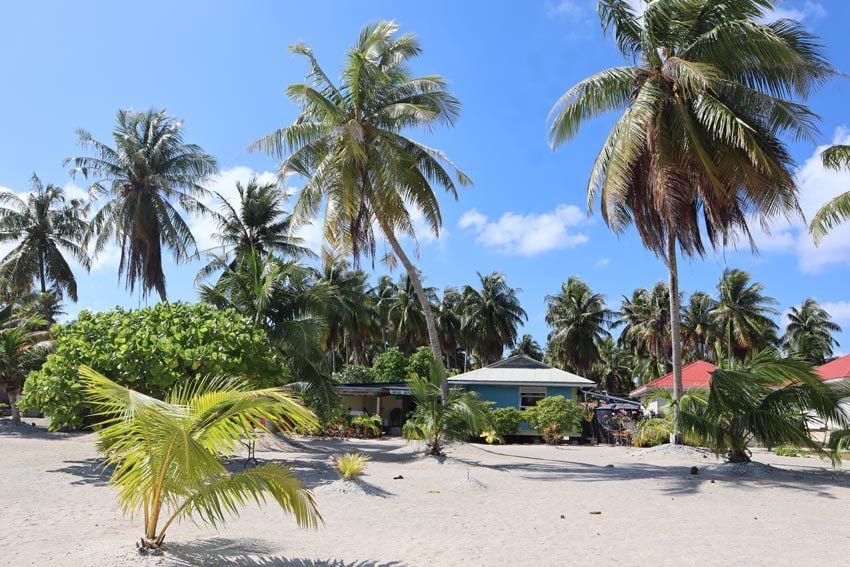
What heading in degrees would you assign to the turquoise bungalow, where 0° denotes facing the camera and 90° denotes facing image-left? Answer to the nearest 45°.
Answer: approximately 0°

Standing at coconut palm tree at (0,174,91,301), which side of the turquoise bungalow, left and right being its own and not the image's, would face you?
right

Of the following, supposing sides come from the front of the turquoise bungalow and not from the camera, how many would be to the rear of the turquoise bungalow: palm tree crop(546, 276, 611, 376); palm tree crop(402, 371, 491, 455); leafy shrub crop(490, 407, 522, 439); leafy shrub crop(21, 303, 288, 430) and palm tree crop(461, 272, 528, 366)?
2

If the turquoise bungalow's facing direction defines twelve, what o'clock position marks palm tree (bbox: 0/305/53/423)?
The palm tree is roughly at 2 o'clock from the turquoise bungalow.

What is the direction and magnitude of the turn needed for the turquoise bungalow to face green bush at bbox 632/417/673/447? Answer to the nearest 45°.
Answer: approximately 45° to its left

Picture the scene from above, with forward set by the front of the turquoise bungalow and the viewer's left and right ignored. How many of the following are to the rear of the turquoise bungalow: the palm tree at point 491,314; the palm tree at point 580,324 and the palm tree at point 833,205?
2

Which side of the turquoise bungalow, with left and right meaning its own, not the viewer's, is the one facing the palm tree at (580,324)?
back

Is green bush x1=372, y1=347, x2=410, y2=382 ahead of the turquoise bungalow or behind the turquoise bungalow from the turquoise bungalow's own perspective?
behind

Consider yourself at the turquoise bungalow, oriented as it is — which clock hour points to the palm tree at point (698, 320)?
The palm tree is roughly at 7 o'clock from the turquoise bungalow.

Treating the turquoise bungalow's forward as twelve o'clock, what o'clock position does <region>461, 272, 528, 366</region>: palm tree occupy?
The palm tree is roughly at 6 o'clock from the turquoise bungalow.

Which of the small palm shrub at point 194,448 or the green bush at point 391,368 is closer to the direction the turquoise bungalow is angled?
the small palm shrub

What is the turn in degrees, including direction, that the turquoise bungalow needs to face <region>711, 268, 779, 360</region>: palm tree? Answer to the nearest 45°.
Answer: approximately 135° to its left
